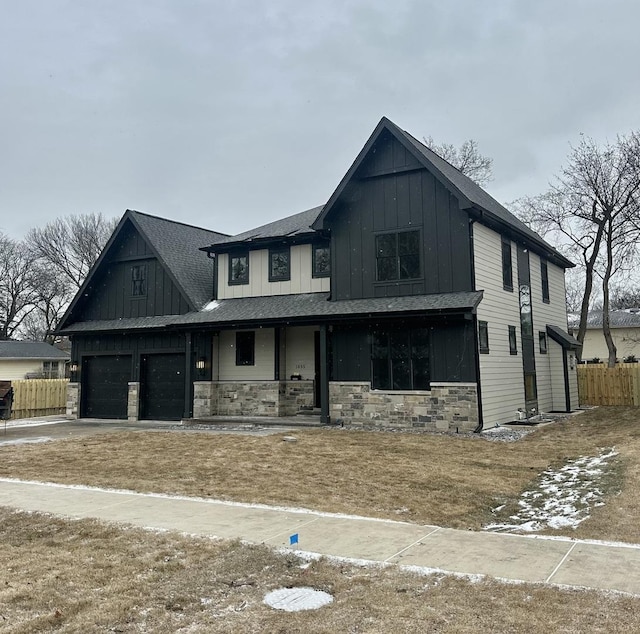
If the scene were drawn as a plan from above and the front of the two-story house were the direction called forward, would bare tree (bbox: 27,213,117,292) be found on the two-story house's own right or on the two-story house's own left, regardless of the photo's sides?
on the two-story house's own right

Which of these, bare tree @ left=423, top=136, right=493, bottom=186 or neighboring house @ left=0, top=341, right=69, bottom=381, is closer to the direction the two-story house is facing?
the neighboring house

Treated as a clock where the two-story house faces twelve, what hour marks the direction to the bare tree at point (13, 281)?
The bare tree is roughly at 3 o'clock from the two-story house.

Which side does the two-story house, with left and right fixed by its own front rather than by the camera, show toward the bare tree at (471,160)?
back

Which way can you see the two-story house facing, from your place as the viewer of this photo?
facing the viewer and to the left of the viewer

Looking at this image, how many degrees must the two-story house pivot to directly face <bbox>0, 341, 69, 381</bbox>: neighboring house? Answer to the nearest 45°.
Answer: approximately 90° to its right

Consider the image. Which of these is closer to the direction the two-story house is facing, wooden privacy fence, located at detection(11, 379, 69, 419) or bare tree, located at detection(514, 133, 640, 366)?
the wooden privacy fence

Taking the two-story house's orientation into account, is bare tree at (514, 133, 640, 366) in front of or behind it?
behind

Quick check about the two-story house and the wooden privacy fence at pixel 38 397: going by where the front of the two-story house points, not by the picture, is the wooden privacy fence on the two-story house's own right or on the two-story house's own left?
on the two-story house's own right

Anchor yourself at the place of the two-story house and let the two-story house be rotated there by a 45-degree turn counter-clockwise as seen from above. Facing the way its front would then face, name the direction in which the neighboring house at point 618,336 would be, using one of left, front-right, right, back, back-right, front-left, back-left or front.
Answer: back-left
